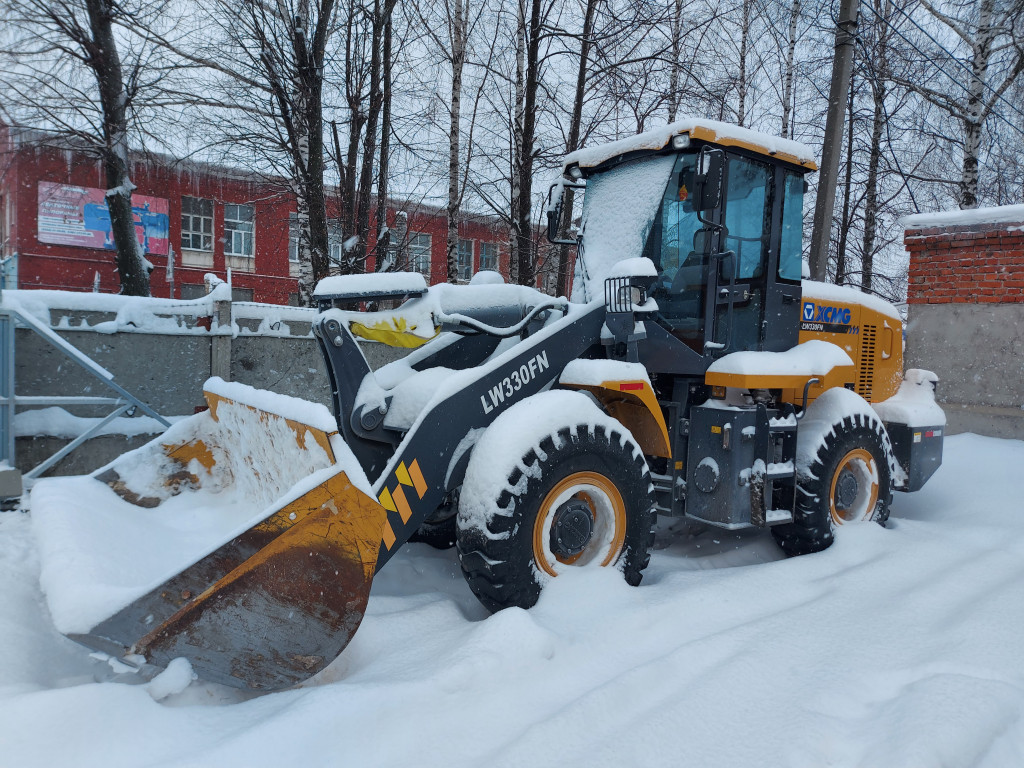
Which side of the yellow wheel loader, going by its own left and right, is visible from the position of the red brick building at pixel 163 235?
right

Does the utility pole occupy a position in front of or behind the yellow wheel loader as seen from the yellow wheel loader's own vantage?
behind

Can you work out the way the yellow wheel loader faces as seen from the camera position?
facing the viewer and to the left of the viewer

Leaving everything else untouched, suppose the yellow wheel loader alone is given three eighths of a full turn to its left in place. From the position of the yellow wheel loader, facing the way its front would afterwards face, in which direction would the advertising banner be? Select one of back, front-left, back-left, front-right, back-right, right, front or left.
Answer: back-left

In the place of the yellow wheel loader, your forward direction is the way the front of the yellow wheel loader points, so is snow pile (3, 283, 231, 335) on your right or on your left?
on your right

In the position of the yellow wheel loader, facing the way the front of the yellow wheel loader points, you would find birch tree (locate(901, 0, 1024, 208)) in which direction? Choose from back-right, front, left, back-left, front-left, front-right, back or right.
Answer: back

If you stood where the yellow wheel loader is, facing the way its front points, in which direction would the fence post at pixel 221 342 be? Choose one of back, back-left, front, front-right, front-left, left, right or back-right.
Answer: right

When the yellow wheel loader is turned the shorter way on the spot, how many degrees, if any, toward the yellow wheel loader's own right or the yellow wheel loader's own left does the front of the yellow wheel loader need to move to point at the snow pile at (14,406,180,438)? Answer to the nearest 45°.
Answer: approximately 90° to the yellow wheel loader's own right
